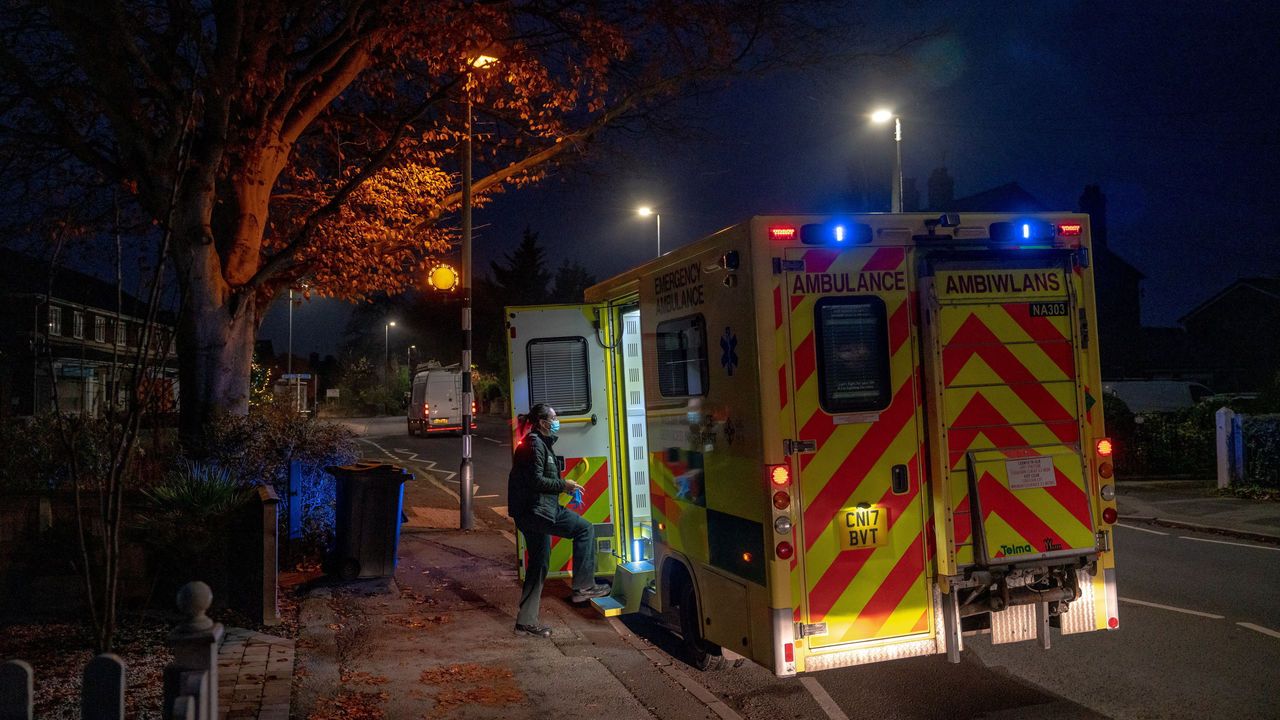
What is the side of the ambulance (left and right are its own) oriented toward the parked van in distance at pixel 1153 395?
right

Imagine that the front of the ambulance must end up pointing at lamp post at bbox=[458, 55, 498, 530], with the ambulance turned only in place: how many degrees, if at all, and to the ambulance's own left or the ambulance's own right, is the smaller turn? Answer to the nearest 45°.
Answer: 0° — it already faces it

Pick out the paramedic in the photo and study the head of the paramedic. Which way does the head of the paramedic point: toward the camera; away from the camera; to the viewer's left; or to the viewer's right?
to the viewer's right

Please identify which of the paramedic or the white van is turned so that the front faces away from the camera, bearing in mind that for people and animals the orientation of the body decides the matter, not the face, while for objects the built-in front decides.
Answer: the white van

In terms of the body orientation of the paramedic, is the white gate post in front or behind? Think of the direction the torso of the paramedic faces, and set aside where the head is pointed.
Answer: in front

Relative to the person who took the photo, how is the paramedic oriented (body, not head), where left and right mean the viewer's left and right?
facing to the right of the viewer

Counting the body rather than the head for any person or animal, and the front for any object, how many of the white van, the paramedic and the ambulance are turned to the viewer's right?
1

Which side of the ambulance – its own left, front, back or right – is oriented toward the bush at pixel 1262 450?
right

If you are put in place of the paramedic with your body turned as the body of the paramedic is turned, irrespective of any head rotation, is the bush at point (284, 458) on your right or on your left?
on your left

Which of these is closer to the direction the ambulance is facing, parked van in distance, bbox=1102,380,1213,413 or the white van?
the white van

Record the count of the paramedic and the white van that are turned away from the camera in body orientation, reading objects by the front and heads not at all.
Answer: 1

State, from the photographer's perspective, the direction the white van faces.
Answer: facing away from the viewer

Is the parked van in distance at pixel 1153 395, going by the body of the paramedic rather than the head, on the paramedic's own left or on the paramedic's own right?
on the paramedic's own left

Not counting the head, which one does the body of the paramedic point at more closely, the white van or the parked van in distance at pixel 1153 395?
the parked van in distance
